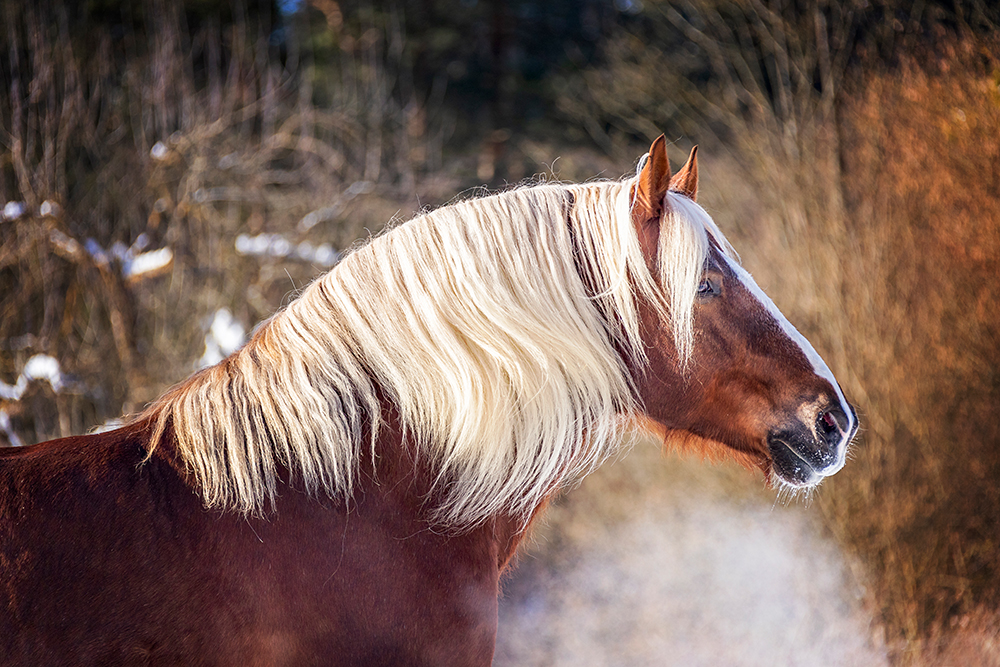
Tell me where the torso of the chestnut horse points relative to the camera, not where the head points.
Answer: to the viewer's right
